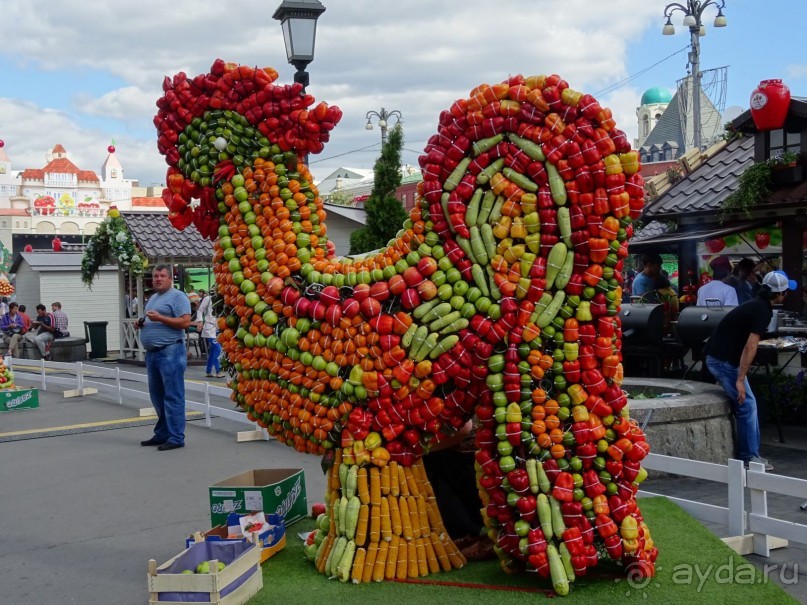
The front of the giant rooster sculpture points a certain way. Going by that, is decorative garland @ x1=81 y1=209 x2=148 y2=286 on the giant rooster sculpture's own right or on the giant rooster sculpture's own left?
on the giant rooster sculpture's own right

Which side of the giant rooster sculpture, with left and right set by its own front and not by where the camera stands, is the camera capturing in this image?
left

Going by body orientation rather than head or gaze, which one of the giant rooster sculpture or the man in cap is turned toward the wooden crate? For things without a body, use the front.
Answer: the giant rooster sculpture

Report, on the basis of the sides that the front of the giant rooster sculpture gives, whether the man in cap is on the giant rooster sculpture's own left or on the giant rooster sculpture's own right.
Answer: on the giant rooster sculpture's own right

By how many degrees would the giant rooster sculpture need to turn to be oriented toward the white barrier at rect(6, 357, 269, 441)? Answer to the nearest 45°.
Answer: approximately 45° to its right

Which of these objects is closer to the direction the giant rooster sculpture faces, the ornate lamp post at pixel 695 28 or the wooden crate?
the wooden crate
